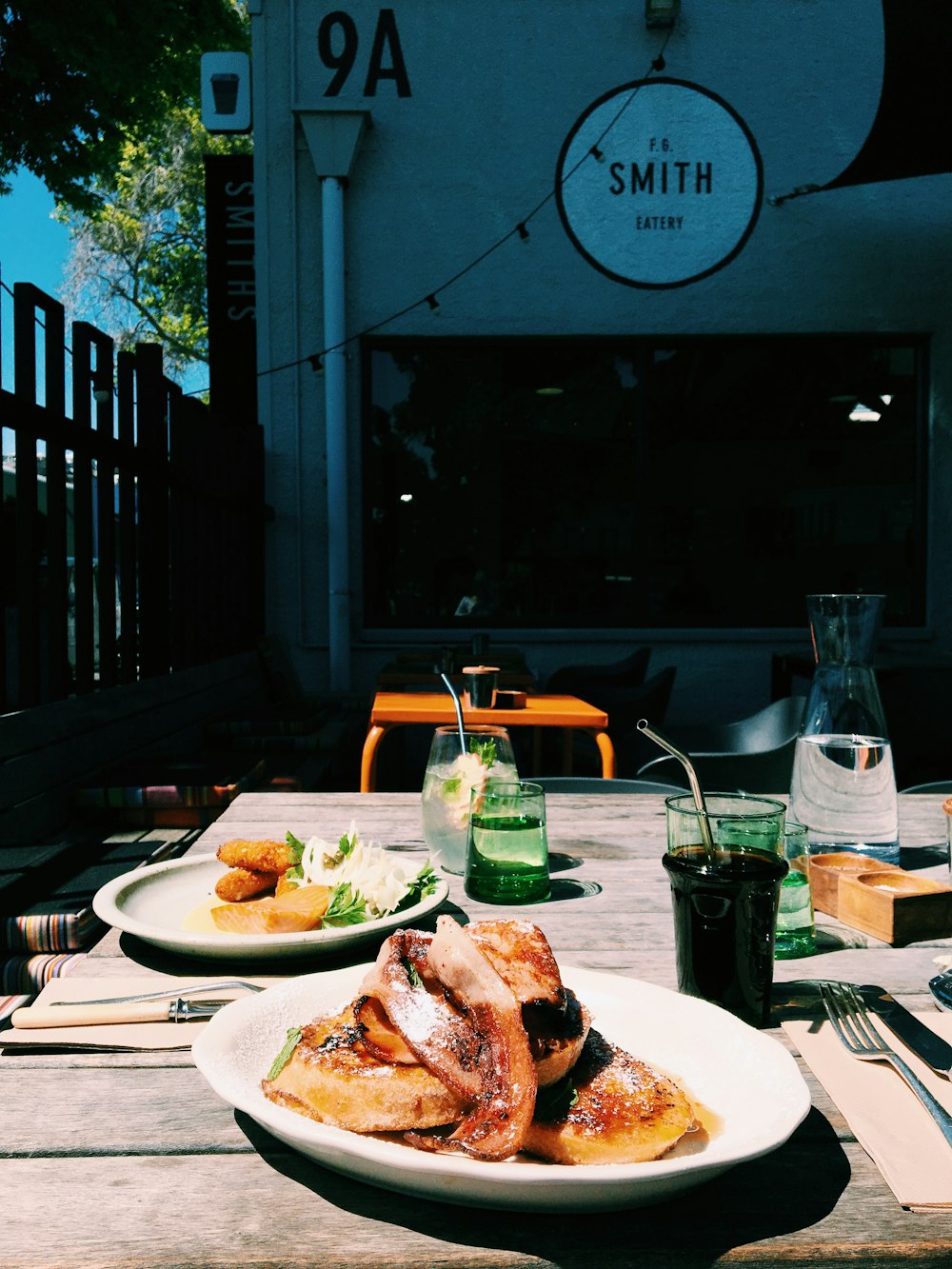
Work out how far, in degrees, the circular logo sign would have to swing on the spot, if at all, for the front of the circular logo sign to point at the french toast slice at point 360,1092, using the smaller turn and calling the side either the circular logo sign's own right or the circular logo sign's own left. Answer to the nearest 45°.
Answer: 0° — it already faces it

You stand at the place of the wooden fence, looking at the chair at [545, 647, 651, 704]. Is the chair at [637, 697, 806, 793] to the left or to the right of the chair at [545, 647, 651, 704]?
right

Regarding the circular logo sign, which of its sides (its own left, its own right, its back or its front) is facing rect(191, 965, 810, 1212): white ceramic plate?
front

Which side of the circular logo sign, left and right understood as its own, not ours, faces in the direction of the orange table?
front

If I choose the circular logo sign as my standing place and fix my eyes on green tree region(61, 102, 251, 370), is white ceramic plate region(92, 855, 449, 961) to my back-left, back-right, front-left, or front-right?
back-left
